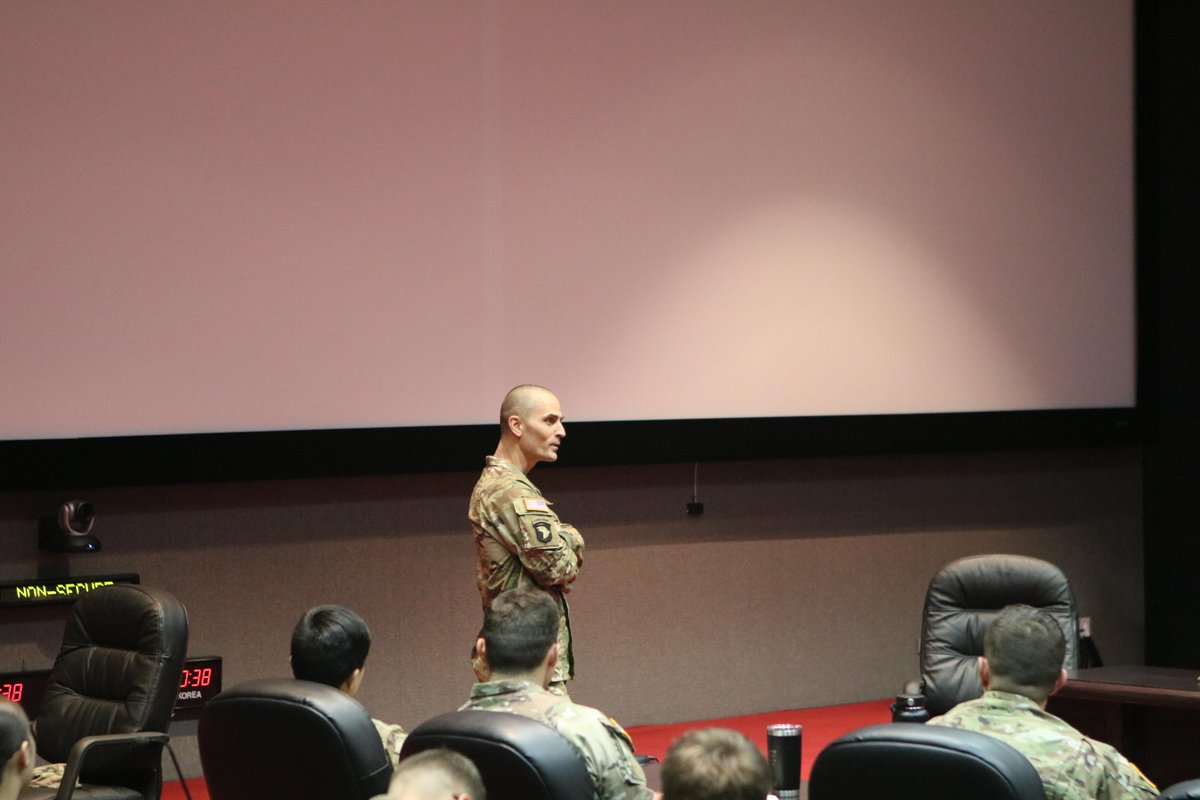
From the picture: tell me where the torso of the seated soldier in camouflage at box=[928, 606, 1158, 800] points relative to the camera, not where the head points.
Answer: away from the camera

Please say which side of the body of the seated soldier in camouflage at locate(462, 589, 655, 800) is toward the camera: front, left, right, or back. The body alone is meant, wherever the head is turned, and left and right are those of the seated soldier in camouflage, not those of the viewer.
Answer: back

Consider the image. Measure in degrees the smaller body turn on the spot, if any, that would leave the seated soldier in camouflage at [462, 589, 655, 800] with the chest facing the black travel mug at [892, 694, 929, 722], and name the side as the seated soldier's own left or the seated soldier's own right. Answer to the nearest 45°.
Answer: approximately 45° to the seated soldier's own right

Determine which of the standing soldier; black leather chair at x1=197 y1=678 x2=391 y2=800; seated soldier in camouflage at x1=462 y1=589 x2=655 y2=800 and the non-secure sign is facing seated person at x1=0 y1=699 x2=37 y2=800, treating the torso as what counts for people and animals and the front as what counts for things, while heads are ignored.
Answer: the non-secure sign

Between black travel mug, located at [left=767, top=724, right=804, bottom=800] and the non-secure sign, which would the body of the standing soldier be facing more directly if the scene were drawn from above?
the black travel mug

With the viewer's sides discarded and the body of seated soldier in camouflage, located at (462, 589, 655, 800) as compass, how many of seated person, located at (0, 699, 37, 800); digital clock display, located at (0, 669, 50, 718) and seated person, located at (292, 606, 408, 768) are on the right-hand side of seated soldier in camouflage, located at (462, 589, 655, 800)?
0

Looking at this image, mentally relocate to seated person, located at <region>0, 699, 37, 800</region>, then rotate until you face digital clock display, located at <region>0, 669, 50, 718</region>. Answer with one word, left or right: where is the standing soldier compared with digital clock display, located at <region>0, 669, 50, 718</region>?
right

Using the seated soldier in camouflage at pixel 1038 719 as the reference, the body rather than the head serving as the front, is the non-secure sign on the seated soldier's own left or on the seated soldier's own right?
on the seated soldier's own left

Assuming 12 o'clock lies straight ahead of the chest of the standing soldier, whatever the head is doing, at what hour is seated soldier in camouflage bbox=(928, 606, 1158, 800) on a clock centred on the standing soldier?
The seated soldier in camouflage is roughly at 2 o'clock from the standing soldier.

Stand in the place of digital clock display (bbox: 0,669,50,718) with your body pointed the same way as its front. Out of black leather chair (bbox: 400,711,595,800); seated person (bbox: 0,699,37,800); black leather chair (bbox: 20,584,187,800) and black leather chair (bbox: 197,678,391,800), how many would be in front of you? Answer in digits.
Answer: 4

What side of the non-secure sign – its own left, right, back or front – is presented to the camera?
front

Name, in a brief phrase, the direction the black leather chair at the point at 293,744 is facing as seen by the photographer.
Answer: facing away from the viewer and to the right of the viewer

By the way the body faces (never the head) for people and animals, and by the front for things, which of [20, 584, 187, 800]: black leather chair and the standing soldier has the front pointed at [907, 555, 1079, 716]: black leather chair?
the standing soldier

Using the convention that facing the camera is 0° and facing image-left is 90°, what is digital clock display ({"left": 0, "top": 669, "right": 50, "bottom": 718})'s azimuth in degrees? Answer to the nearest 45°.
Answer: approximately 0°
